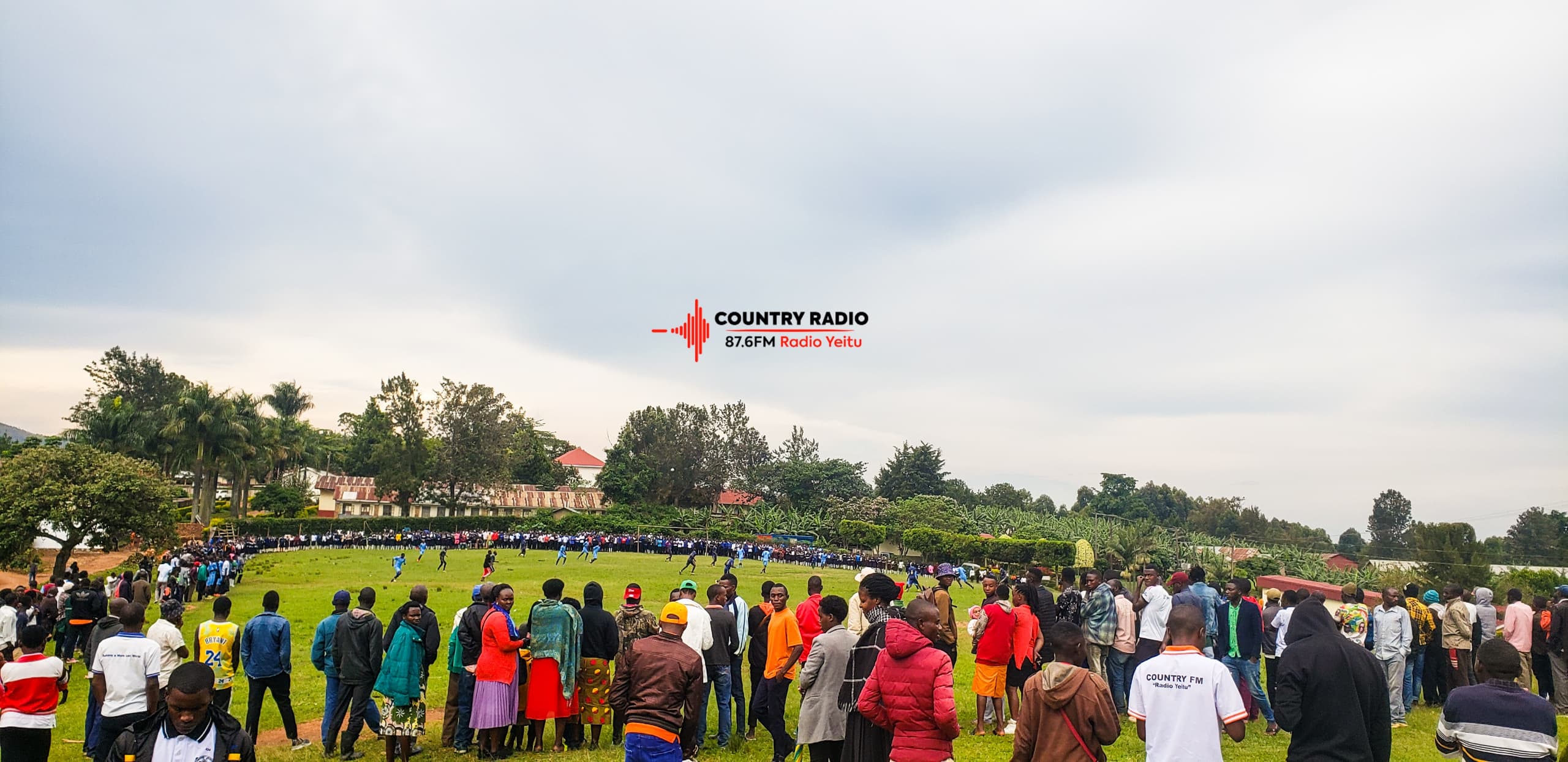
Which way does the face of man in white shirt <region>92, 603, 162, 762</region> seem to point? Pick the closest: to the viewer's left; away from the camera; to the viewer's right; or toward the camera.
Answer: away from the camera

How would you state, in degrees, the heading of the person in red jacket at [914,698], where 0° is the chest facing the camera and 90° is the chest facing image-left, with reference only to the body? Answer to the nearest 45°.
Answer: approximately 225°

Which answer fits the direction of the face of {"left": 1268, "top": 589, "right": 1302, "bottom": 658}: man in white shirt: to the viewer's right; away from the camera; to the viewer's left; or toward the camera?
away from the camera

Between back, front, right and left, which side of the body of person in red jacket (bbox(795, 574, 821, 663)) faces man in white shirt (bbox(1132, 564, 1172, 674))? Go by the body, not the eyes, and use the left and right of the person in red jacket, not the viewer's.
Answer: right

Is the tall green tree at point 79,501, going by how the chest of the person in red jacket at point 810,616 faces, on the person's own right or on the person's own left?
on the person's own left

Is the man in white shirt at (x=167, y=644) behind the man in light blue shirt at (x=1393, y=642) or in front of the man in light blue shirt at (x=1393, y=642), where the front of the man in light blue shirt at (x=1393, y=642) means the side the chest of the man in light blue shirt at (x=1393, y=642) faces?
in front

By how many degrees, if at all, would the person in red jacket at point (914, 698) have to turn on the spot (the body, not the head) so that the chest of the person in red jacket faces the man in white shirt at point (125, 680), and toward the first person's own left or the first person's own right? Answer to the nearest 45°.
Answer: approximately 135° to the first person's own left

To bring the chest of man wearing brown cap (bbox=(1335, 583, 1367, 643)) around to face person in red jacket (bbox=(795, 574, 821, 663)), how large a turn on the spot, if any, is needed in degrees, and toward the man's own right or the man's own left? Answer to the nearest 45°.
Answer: approximately 90° to the man's own left

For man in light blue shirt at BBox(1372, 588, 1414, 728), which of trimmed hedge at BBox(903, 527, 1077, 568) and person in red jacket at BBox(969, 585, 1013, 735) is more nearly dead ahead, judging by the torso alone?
the person in red jacket

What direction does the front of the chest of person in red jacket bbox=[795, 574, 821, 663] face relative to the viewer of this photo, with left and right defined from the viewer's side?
facing away from the viewer

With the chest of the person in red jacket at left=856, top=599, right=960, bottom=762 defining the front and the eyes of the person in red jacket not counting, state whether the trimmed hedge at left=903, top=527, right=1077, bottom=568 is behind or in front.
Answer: in front

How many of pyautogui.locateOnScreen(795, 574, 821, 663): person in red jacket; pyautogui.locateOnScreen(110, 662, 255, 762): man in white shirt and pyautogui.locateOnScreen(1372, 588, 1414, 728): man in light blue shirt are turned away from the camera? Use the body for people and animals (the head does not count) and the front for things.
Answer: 1
